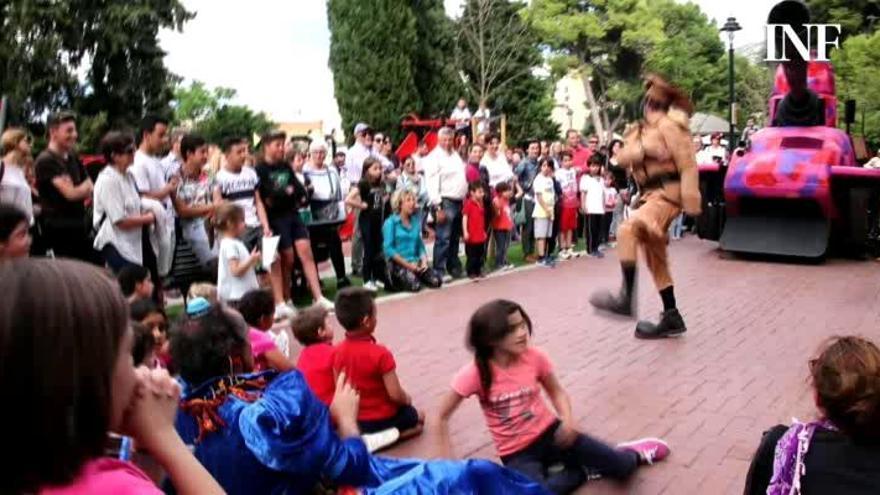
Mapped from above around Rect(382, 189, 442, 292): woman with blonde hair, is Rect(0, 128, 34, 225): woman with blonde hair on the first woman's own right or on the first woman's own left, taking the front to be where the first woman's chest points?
on the first woman's own right

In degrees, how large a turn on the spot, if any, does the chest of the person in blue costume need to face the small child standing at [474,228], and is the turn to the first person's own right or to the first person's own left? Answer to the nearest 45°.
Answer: approximately 45° to the first person's own left

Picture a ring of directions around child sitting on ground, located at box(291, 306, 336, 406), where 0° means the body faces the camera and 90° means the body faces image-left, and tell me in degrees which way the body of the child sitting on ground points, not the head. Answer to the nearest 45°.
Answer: approximately 225°

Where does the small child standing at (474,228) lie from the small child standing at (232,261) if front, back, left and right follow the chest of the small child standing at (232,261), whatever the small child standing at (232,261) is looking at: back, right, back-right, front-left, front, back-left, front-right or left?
front-left

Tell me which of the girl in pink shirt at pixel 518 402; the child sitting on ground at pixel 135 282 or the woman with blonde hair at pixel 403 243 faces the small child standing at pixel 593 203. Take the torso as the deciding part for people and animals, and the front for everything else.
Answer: the child sitting on ground

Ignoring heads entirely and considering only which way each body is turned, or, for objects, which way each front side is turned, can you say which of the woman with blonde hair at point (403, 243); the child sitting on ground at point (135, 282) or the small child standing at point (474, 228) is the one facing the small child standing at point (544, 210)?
the child sitting on ground

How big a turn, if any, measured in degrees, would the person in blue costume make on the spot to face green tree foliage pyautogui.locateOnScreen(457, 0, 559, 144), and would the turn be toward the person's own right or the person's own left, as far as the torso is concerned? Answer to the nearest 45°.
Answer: approximately 45° to the person's own left

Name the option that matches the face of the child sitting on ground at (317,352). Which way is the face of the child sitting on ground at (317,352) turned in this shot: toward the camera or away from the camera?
away from the camera

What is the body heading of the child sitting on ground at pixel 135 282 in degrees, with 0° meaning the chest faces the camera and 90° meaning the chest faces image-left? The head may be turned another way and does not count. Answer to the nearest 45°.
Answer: approximately 225°

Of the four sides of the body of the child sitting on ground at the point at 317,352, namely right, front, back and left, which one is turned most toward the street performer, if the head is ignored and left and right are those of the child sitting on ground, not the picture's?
front

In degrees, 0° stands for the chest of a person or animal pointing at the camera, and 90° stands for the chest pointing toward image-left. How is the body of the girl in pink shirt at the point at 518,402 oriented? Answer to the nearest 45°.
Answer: approximately 315°

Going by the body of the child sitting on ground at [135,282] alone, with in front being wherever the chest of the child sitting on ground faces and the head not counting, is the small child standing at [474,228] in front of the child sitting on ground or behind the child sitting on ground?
in front

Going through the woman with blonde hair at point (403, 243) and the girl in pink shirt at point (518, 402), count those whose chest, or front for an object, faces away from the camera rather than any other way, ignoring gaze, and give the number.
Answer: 0
